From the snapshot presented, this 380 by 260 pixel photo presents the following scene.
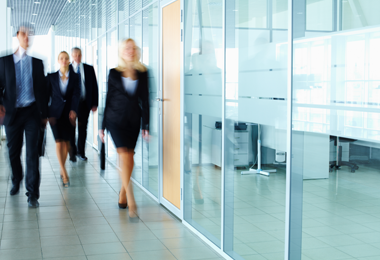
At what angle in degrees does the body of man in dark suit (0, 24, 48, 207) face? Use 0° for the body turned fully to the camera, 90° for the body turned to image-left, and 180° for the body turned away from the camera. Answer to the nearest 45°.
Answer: approximately 0°

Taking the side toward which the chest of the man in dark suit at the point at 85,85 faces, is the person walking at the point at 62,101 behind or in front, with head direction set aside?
in front

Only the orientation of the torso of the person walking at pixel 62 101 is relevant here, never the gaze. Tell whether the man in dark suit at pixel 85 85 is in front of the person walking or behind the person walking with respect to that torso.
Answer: behind

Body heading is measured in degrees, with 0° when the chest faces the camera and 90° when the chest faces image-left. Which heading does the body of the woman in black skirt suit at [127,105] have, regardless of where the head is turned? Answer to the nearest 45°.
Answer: approximately 0°

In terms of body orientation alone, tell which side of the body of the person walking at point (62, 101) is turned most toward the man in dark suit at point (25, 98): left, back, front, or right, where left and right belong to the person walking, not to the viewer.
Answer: front

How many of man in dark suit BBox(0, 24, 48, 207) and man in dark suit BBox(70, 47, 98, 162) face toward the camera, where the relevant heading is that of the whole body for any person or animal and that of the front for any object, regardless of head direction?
2

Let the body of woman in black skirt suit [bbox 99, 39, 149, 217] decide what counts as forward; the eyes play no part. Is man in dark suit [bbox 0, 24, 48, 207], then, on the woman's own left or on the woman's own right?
on the woman's own right

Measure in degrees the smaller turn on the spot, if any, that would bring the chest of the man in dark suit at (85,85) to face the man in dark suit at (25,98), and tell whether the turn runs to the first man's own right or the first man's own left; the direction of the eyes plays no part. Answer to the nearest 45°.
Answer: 0° — they already face them
